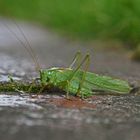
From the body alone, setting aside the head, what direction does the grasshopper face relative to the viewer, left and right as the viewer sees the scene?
facing to the left of the viewer
